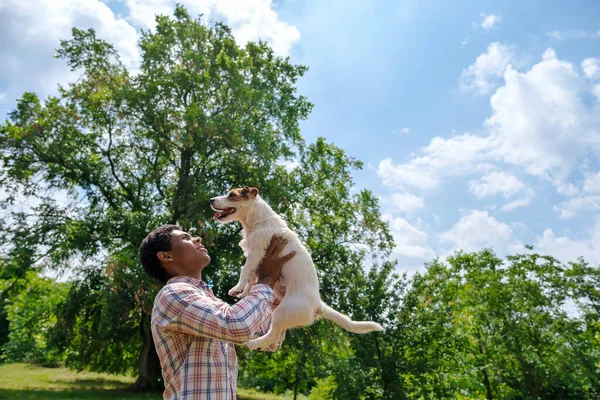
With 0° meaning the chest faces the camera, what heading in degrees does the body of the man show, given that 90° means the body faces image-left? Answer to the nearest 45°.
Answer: approximately 270°

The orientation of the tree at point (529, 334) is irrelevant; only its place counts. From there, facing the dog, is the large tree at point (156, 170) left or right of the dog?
right

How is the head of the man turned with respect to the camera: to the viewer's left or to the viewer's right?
to the viewer's right

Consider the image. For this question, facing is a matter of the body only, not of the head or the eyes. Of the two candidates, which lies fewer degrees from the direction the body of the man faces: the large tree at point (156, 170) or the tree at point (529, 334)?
the tree
